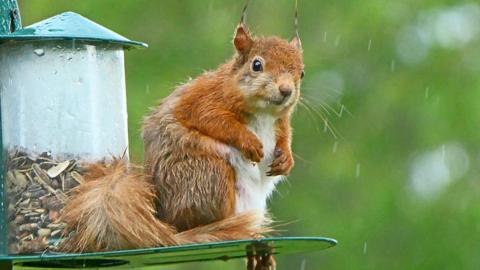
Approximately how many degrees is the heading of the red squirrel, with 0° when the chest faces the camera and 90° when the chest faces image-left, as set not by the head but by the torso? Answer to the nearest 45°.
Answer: approximately 315°

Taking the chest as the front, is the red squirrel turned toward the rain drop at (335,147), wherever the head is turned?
no
